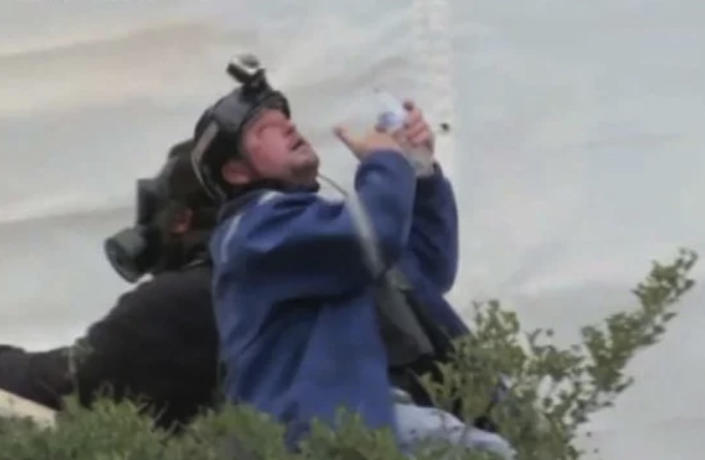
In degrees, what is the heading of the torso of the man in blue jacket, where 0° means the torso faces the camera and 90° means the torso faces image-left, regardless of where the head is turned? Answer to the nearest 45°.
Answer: approximately 270°
